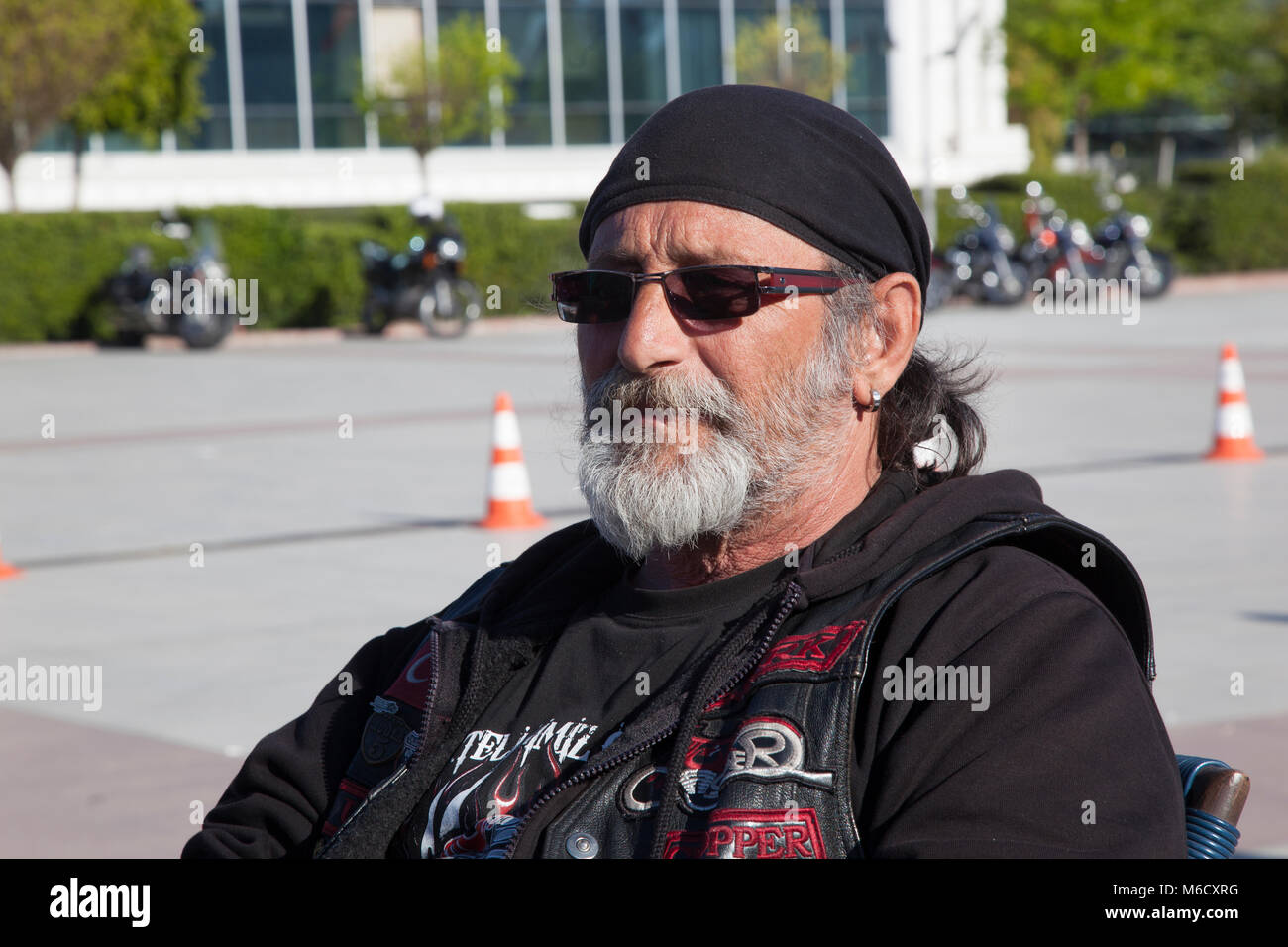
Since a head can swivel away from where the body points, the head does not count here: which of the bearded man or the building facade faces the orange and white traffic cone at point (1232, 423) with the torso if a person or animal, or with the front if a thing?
the building facade

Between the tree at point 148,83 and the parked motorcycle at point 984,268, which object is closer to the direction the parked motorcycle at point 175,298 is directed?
the parked motorcycle

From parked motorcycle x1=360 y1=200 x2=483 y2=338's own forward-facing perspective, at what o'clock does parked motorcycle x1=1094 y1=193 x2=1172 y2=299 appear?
parked motorcycle x1=1094 y1=193 x2=1172 y2=299 is roughly at 10 o'clock from parked motorcycle x1=360 y1=200 x2=483 y2=338.

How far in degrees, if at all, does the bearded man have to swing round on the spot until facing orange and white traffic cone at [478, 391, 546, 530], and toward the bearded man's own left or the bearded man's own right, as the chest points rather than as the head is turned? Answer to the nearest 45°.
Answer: approximately 135° to the bearded man's own right

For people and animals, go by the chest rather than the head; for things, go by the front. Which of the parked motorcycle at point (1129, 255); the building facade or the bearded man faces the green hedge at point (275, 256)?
the building facade

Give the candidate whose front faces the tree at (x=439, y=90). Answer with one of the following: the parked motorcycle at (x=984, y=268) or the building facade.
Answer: the building facade

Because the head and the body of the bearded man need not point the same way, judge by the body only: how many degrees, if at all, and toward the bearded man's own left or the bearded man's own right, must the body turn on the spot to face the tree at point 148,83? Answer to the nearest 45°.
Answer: approximately 135° to the bearded man's own right

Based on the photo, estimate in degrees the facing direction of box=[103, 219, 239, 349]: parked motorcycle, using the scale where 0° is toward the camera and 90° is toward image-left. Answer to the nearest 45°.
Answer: approximately 315°

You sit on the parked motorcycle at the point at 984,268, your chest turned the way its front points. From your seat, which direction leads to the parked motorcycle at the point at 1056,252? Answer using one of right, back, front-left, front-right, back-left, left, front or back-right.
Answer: left

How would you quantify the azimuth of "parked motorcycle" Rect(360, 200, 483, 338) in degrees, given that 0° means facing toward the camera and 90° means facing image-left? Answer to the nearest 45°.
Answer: approximately 315°
